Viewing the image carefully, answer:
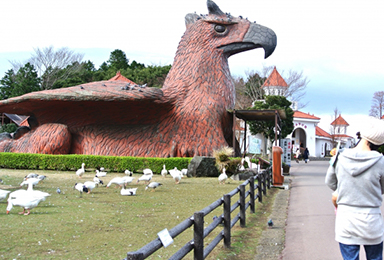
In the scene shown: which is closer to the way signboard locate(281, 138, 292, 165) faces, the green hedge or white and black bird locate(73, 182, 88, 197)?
the white and black bird

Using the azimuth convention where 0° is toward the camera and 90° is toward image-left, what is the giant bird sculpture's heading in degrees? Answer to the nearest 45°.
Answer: approximately 270°

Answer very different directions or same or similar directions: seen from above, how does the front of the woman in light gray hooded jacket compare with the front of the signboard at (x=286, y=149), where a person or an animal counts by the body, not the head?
very different directions

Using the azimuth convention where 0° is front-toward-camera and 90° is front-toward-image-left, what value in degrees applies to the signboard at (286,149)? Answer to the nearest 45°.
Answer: approximately 0°

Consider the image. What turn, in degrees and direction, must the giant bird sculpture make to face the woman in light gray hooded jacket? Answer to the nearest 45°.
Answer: approximately 90° to its right

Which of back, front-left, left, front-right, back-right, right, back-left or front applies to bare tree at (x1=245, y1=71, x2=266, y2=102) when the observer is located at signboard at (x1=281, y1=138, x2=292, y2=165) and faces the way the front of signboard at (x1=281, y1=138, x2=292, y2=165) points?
back
